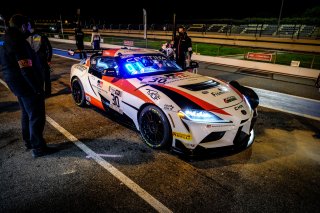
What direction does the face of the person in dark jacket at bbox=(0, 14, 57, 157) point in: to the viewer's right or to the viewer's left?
to the viewer's right

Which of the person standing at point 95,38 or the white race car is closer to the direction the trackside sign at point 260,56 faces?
the white race car

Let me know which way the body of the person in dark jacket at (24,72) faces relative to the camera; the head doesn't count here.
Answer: to the viewer's right

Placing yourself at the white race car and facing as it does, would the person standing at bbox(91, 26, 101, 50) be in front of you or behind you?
behind

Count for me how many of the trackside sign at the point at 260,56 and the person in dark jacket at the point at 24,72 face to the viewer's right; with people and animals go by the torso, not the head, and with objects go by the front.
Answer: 1

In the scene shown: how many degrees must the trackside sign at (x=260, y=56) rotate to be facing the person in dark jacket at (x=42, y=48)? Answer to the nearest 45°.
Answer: approximately 45° to its right

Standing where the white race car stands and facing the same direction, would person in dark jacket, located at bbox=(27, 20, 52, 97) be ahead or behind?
behind

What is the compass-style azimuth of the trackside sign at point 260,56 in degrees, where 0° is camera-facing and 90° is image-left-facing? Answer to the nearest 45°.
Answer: approximately 0°

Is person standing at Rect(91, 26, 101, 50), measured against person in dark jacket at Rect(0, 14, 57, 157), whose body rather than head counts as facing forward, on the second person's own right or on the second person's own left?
on the second person's own left
